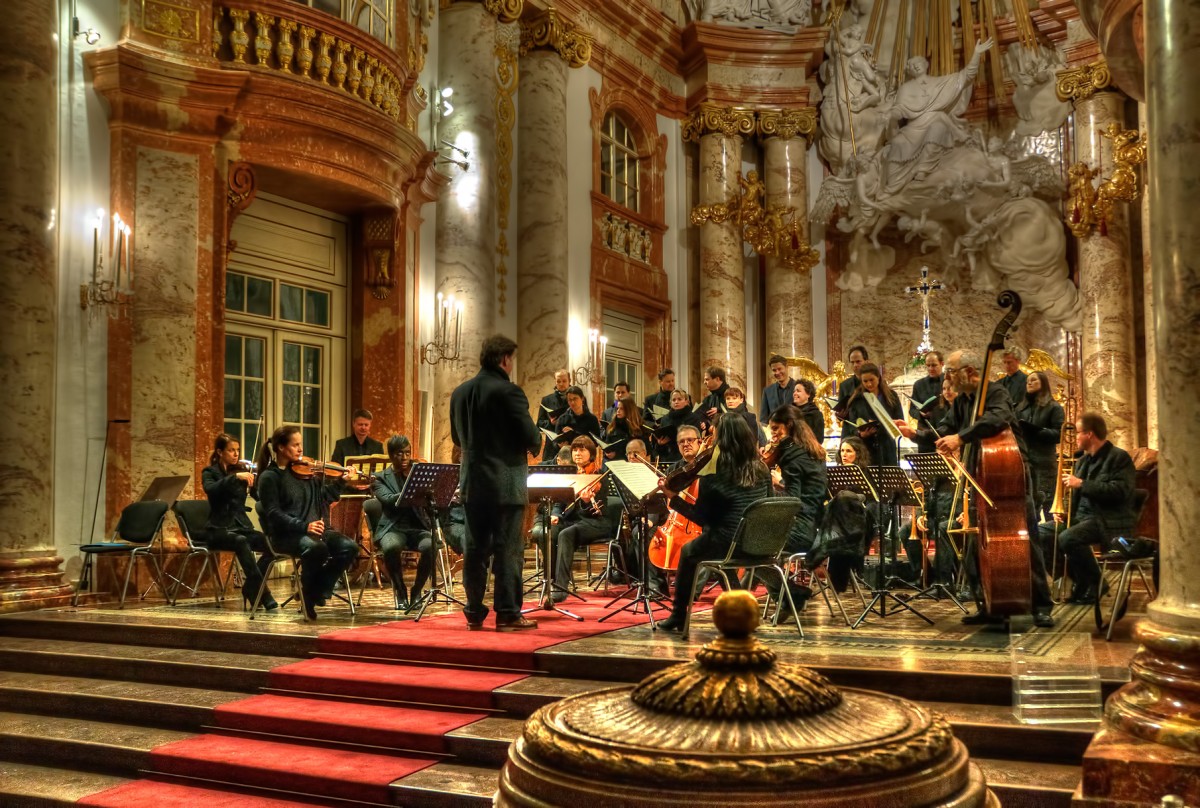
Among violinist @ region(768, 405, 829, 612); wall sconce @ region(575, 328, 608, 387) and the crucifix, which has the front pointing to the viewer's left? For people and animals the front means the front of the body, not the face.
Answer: the violinist

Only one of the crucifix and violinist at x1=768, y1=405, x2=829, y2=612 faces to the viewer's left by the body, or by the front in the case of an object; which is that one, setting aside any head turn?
the violinist

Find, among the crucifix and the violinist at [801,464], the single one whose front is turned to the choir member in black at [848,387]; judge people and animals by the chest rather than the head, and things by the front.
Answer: the crucifix

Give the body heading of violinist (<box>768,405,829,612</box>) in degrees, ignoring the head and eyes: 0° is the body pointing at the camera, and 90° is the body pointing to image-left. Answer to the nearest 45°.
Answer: approximately 90°

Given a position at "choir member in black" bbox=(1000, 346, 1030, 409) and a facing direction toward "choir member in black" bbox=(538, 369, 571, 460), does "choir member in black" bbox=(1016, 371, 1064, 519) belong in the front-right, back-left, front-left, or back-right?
back-left

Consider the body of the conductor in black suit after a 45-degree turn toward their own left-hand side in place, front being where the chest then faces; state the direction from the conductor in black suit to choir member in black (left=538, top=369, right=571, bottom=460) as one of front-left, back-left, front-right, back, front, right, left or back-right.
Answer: front

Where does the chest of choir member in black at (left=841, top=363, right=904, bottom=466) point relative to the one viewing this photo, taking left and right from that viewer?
facing the viewer and to the left of the viewer

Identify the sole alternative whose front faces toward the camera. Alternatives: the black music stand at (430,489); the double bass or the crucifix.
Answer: the crucifix

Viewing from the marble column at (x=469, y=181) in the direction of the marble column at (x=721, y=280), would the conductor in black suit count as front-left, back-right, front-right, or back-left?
back-right

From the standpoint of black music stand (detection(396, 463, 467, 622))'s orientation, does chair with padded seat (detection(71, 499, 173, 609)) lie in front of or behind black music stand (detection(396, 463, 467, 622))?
in front

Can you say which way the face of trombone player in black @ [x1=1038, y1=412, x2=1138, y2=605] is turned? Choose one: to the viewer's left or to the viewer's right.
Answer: to the viewer's left

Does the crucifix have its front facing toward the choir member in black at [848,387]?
yes

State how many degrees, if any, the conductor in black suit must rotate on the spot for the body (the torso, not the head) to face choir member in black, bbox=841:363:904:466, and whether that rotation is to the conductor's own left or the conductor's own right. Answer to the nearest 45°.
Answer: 0° — they already face them
